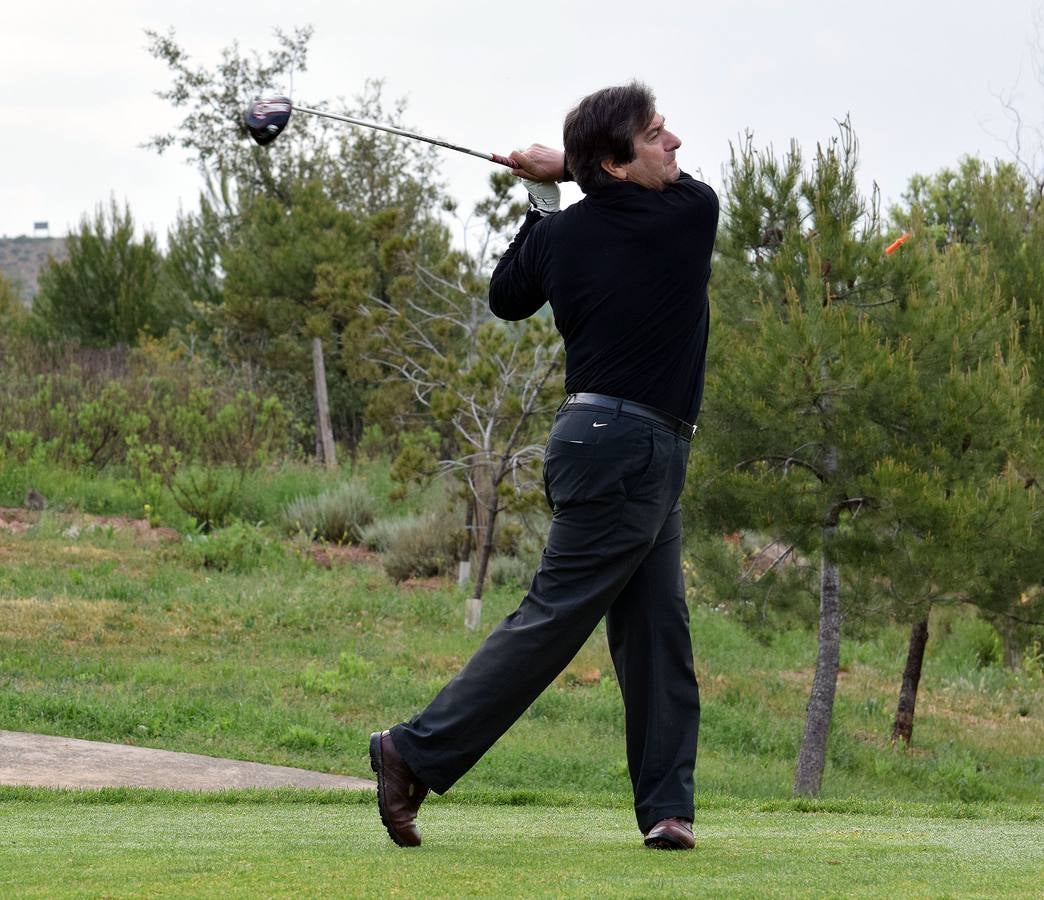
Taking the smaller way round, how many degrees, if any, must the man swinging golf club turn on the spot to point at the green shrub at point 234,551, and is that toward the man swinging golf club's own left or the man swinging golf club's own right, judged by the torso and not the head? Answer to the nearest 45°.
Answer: approximately 45° to the man swinging golf club's own left

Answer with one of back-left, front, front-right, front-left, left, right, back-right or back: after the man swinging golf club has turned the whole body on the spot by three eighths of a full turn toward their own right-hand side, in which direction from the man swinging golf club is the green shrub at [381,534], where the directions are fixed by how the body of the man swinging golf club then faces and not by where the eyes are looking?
back

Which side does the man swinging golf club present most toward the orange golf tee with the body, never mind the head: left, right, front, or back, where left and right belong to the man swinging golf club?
front

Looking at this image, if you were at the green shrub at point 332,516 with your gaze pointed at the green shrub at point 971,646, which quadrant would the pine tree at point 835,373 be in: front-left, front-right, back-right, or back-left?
front-right

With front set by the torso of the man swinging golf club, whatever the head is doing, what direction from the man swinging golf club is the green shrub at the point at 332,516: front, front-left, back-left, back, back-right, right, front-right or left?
front-left

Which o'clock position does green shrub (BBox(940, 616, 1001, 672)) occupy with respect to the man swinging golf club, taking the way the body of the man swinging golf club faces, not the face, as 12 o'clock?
The green shrub is roughly at 11 o'clock from the man swinging golf club.

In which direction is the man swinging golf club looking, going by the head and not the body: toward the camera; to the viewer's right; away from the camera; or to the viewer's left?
to the viewer's right

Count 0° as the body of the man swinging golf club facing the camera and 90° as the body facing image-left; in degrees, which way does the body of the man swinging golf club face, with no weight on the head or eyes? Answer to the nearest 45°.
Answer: approximately 225°
